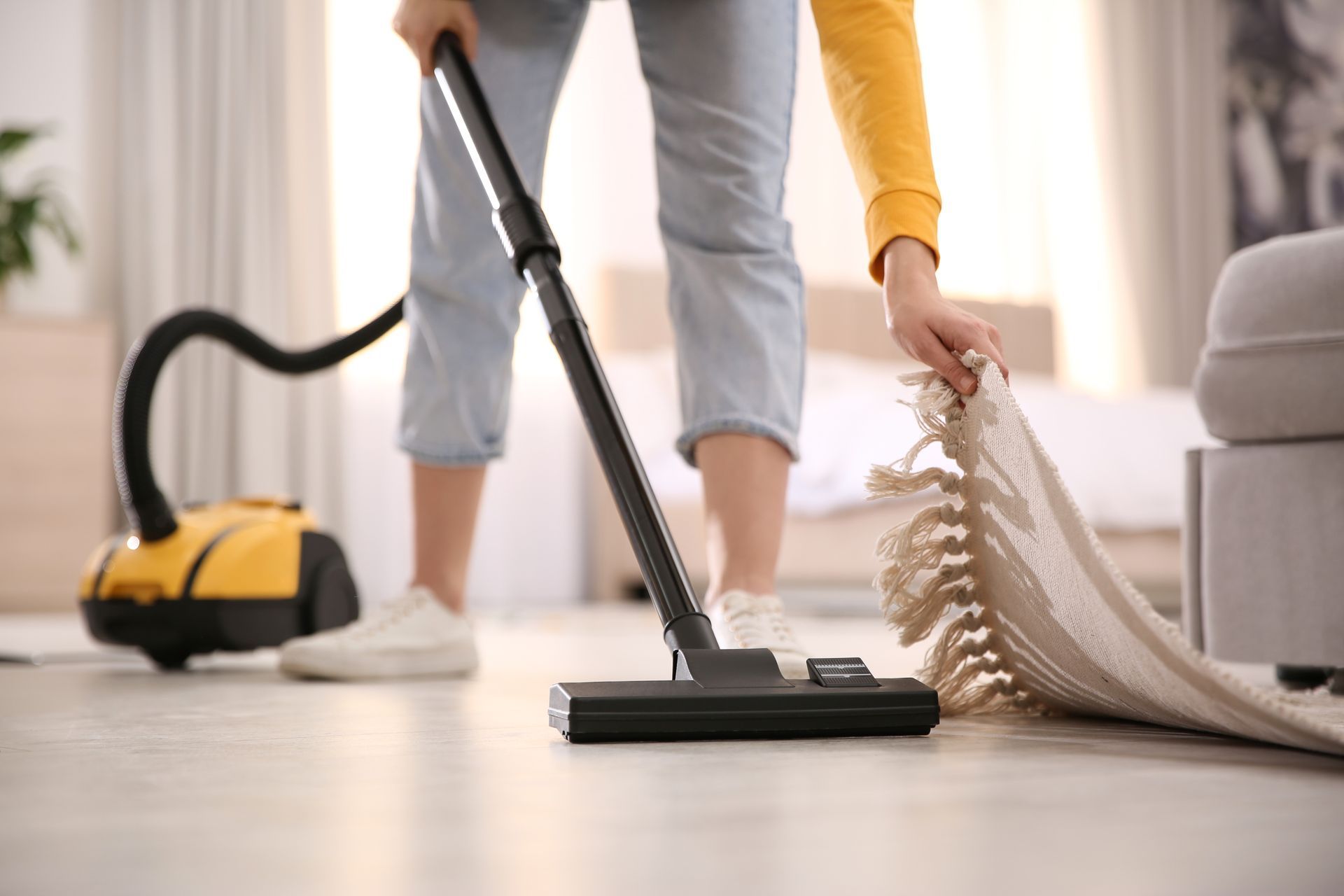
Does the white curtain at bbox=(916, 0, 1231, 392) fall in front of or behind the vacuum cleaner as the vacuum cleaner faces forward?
behind

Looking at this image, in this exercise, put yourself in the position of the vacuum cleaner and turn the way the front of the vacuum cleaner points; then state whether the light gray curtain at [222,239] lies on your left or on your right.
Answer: on your right

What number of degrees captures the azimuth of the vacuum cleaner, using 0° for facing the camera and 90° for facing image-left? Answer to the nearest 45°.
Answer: approximately 45°

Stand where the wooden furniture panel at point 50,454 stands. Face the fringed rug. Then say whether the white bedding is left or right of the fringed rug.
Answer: left
